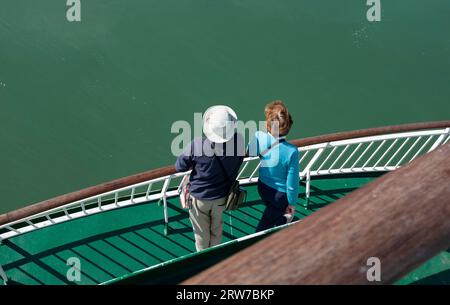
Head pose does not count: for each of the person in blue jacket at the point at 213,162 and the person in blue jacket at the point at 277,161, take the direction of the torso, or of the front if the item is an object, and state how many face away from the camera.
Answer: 2

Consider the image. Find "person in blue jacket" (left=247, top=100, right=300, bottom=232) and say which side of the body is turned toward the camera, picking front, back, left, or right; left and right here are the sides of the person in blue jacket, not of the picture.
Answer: back

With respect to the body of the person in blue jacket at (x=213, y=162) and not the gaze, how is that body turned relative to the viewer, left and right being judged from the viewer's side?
facing away from the viewer
